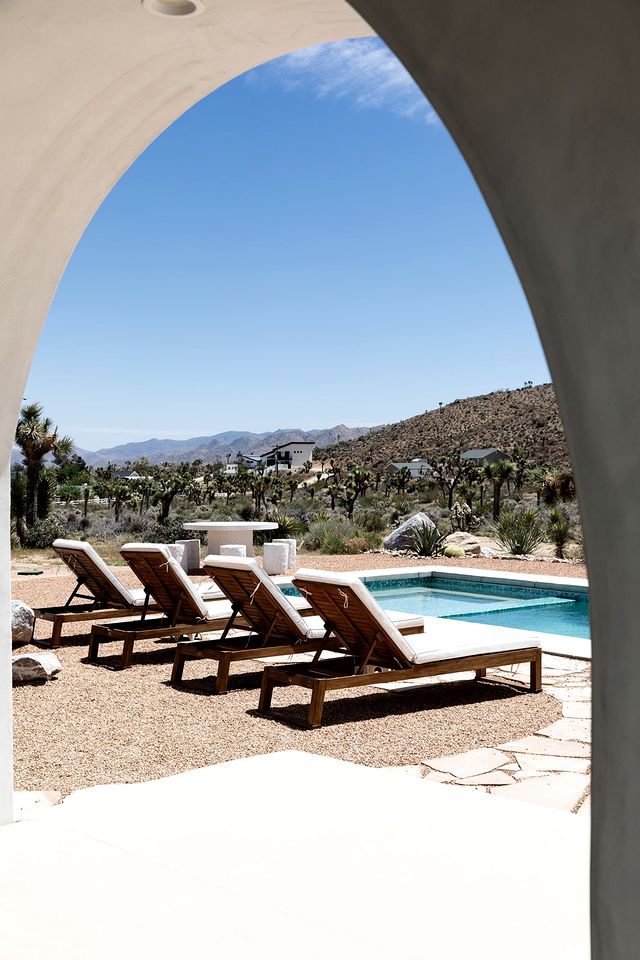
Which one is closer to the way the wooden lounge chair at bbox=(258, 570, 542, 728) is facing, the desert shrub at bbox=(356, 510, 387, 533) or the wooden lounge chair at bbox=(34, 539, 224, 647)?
the desert shrub

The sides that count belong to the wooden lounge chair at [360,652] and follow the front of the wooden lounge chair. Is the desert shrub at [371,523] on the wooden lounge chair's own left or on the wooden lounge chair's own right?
on the wooden lounge chair's own left
